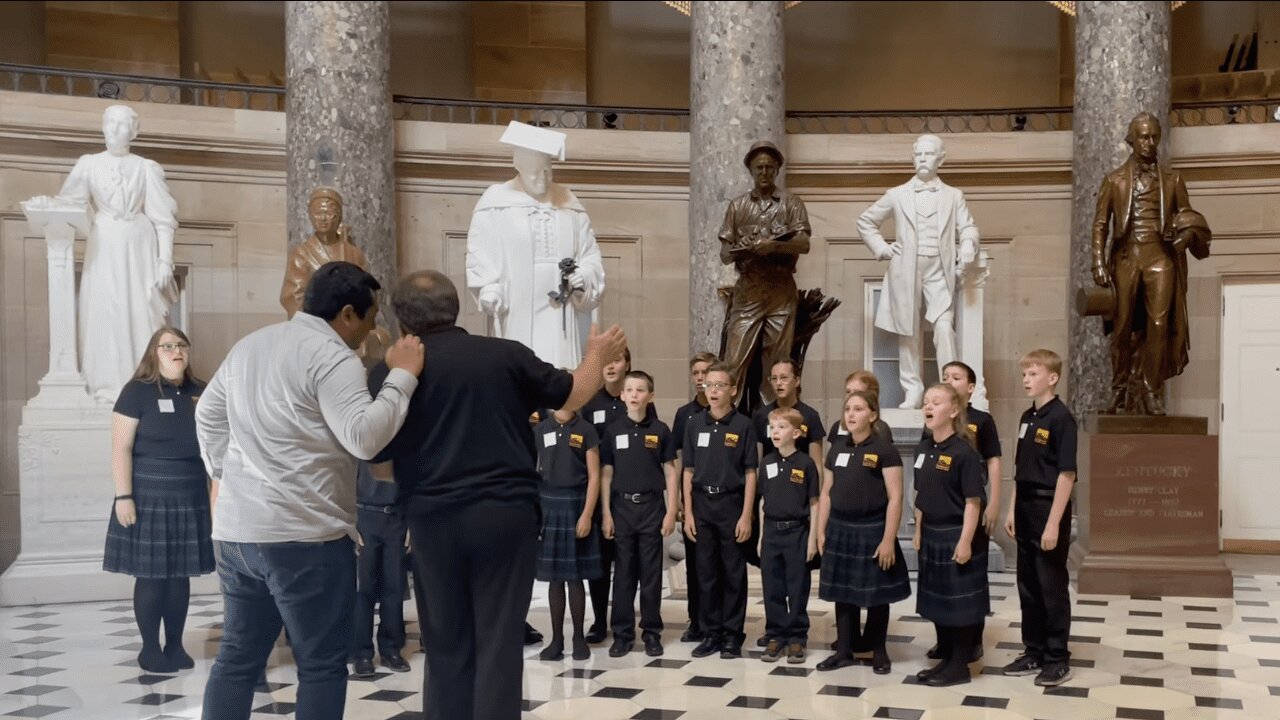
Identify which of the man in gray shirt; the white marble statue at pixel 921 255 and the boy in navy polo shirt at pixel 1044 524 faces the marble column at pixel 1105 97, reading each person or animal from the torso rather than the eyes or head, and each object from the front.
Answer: the man in gray shirt

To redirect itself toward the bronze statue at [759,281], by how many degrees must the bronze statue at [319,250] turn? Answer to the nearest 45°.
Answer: approximately 90° to its left

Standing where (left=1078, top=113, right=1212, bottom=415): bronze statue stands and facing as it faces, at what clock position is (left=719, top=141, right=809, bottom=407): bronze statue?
(left=719, top=141, right=809, bottom=407): bronze statue is roughly at 2 o'clock from (left=1078, top=113, right=1212, bottom=415): bronze statue.

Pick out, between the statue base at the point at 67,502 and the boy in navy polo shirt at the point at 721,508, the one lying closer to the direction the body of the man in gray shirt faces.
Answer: the boy in navy polo shirt

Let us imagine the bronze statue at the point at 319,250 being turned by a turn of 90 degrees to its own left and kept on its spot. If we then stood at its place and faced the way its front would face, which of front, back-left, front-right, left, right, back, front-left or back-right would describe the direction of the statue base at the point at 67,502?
back-left

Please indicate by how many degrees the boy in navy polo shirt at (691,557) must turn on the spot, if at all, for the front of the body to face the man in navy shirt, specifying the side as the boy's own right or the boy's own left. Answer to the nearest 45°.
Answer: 0° — they already face them

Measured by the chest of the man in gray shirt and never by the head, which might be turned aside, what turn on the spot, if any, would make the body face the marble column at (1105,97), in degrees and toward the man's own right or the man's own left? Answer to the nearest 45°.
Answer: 0° — they already face it

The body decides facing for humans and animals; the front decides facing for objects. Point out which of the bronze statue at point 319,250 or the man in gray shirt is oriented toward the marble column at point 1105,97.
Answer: the man in gray shirt

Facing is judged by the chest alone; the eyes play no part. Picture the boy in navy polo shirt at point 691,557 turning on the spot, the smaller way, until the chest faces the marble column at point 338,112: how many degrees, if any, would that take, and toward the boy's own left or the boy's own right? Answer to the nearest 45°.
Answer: approximately 135° to the boy's own right
